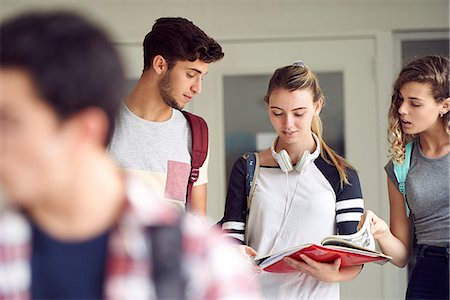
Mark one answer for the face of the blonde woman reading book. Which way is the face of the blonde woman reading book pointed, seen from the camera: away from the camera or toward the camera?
toward the camera

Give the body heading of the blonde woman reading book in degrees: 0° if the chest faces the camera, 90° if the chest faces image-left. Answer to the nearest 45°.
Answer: approximately 0°
